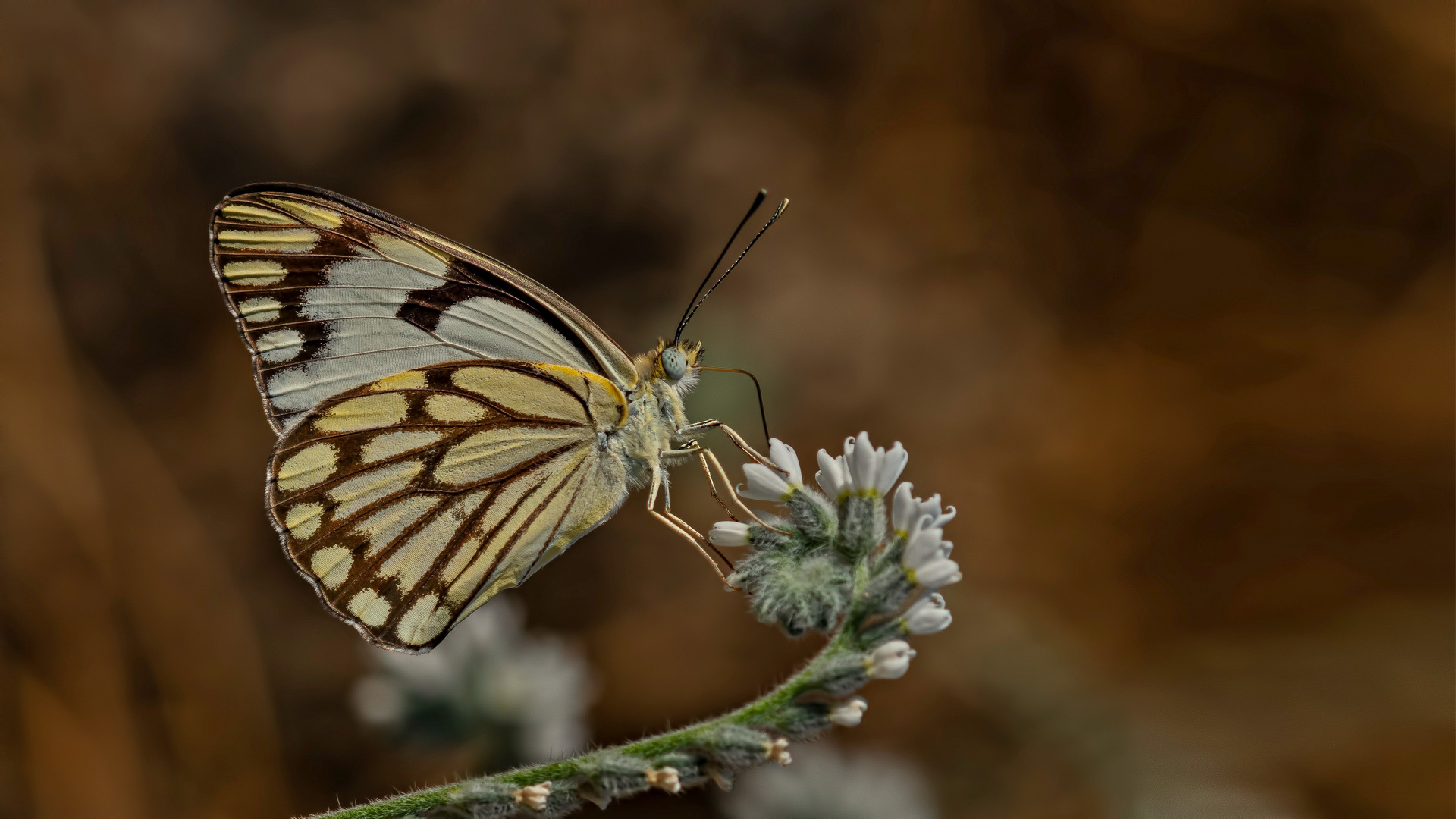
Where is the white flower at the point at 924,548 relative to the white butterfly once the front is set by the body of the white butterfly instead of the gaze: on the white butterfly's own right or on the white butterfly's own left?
on the white butterfly's own right

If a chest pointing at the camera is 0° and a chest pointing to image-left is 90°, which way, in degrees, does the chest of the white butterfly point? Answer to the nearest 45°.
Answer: approximately 270°

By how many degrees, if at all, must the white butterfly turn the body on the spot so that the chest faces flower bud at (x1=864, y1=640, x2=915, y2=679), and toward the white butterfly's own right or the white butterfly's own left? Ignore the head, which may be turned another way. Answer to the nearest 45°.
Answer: approximately 45° to the white butterfly's own right

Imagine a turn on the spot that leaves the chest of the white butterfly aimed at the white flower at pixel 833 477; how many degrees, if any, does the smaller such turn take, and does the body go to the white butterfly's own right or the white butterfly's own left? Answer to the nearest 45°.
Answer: approximately 45° to the white butterfly's own right

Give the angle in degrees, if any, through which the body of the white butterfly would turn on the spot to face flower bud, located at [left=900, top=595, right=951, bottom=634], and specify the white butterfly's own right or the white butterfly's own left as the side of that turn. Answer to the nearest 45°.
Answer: approximately 45° to the white butterfly's own right
